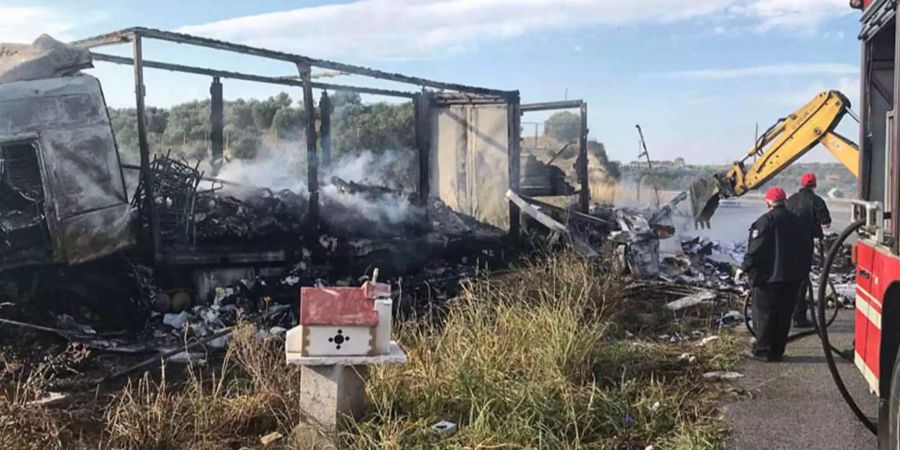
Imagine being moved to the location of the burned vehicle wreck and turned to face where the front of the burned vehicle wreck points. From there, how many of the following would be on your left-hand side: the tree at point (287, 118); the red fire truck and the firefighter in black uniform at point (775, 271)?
2

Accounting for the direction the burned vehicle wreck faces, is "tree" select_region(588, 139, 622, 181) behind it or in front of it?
behind

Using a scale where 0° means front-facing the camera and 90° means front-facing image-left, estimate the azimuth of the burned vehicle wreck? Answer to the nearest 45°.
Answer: approximately 45°

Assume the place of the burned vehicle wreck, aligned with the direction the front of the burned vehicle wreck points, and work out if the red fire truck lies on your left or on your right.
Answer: on your left

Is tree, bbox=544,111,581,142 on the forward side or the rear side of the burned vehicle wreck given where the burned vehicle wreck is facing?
on the rear side

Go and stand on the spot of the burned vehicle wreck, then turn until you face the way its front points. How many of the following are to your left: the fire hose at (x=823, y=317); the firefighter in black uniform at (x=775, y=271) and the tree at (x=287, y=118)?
2

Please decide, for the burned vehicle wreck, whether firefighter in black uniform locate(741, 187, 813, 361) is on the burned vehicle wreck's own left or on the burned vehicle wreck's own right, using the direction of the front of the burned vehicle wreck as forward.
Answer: on the burned vehicle wreck's own left

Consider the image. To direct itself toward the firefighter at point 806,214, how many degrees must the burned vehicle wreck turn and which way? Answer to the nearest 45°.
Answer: approximately 135° to its left
